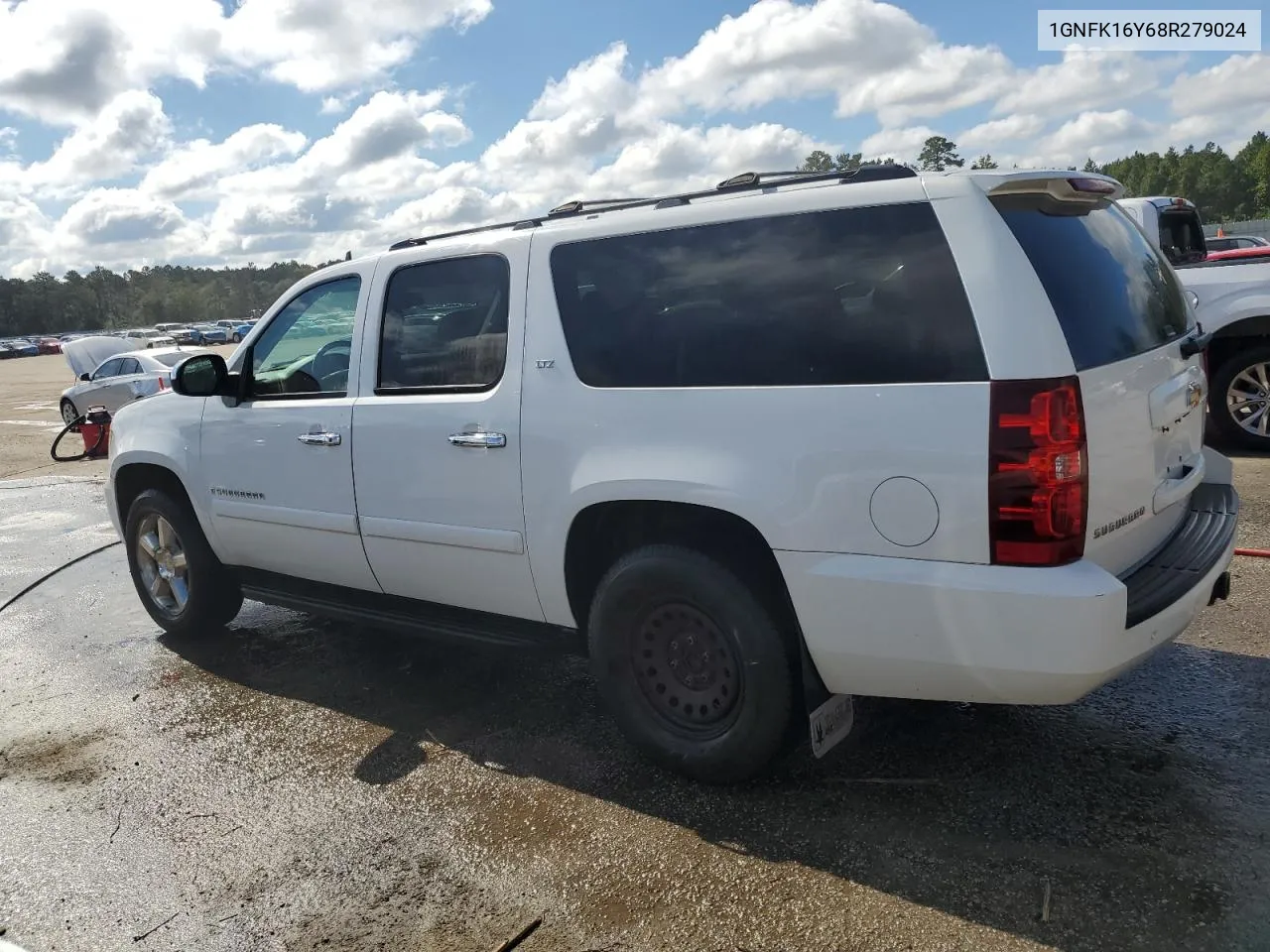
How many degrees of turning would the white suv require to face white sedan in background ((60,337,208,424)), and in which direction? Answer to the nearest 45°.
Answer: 0° — it already faces it

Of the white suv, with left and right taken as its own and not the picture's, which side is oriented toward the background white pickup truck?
right

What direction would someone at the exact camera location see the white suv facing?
facing away from the viewer and to the left of the viewer

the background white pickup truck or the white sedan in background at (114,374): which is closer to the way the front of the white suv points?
the white sedan in background
